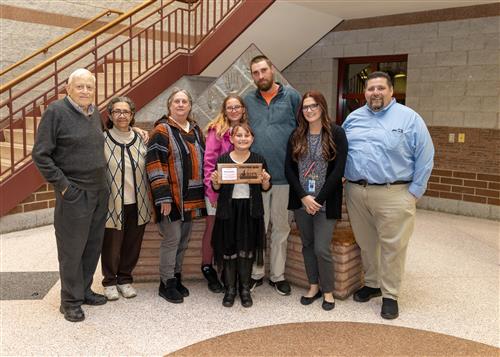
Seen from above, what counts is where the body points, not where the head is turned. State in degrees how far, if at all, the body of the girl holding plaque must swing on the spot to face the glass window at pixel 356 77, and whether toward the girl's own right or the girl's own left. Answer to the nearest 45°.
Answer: approximately 180°

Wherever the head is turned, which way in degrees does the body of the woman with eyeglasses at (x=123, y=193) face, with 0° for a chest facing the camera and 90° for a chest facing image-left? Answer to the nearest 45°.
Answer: approximately 0°

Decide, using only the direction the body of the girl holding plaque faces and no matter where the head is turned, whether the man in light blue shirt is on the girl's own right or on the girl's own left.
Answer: on the girl's own left

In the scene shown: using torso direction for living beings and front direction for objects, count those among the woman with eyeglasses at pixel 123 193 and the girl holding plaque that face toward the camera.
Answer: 2

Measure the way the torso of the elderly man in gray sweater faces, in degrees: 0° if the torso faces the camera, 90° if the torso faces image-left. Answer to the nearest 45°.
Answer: approximately 315°
